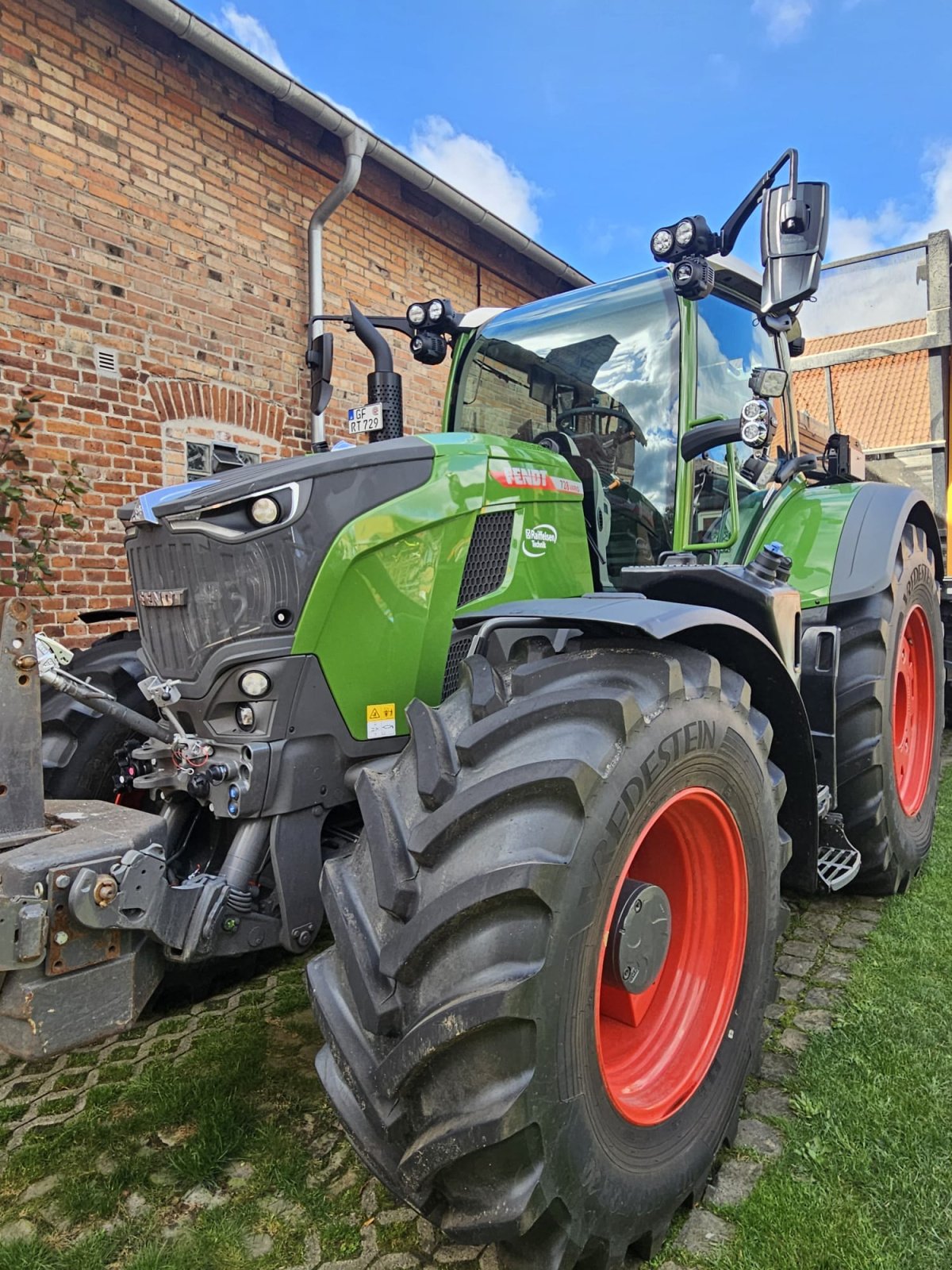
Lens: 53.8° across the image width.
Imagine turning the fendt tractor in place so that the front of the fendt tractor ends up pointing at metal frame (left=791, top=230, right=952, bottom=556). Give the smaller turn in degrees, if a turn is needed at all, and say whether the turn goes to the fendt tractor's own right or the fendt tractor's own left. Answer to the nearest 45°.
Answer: approximately 180°

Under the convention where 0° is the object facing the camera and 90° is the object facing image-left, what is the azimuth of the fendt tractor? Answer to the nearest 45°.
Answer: approximately 45°
